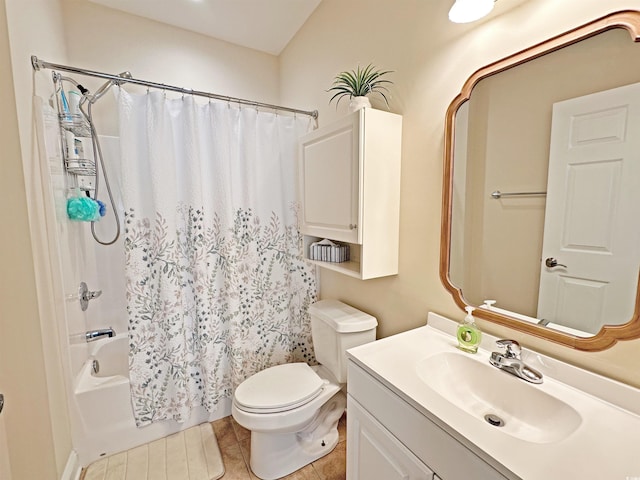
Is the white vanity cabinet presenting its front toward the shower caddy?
no

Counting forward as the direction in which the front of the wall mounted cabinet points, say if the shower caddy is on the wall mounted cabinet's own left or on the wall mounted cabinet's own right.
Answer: on the wall mounted cabinet's own right

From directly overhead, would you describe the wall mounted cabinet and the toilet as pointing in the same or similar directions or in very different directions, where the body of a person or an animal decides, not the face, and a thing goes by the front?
same or similar directions

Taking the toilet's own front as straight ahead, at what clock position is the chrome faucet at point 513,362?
The chrome faucet is roughly at 9 o'clock from the toilet.

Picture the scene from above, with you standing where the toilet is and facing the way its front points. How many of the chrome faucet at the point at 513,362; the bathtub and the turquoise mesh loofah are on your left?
1

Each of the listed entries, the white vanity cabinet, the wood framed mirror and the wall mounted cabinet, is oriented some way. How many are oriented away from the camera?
0

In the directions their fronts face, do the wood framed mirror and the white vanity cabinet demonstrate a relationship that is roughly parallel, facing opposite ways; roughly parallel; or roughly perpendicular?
roughly parallel

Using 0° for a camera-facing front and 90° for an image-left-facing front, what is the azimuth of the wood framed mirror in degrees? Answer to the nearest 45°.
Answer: approximately 45°

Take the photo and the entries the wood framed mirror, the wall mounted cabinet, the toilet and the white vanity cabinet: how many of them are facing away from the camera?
0

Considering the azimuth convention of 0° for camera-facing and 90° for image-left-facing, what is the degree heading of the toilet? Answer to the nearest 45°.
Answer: approximately 45°

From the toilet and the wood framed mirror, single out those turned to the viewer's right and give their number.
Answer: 0

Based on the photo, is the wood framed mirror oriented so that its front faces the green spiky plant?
no

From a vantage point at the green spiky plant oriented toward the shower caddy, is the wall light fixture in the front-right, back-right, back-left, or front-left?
back-left

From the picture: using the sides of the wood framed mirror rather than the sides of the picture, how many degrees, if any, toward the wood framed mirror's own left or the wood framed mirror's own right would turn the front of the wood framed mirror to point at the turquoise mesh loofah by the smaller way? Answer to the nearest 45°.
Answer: approximately 45° to the wood framed mirror's own right

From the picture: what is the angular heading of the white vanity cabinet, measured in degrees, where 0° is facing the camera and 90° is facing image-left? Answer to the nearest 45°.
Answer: approximately 45°

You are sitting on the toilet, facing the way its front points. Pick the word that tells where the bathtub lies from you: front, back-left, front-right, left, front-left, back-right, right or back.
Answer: front-right

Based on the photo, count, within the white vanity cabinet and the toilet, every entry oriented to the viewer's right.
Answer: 0
